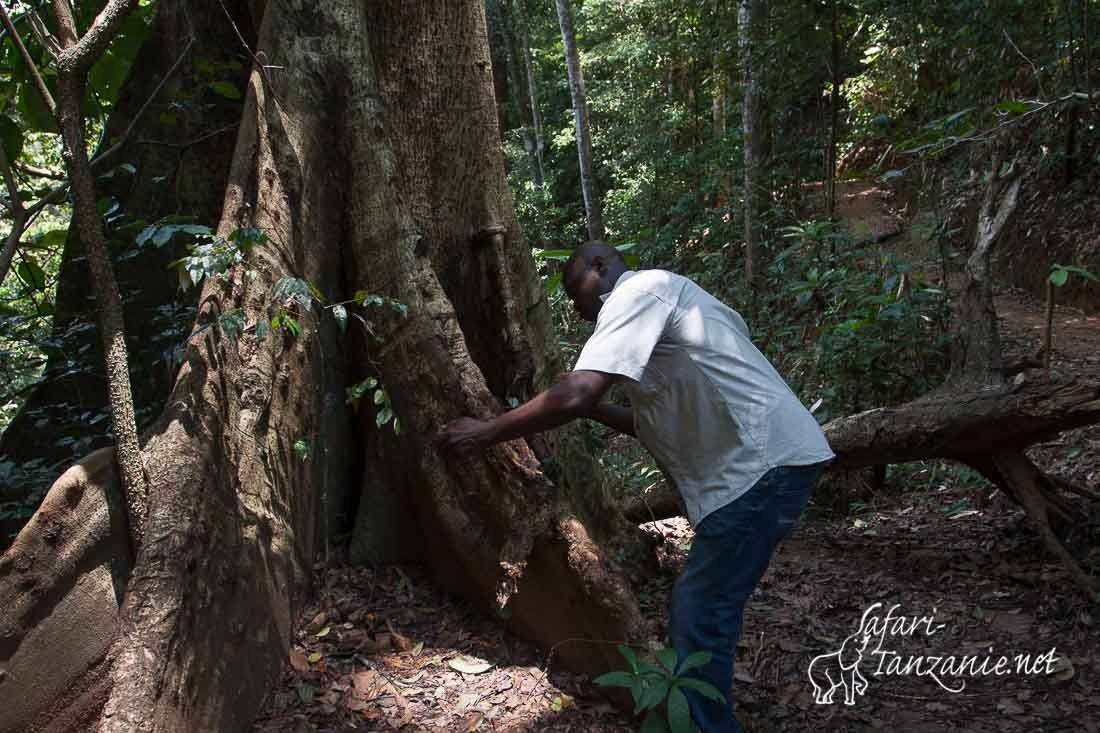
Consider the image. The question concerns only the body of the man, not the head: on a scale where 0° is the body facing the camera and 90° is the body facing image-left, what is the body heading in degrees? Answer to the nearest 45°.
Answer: approximately 90°

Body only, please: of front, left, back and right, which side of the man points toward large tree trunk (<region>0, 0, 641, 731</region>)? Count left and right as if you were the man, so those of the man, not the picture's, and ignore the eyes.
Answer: front

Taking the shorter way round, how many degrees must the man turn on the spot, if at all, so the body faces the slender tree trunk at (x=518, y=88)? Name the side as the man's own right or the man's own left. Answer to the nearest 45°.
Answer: approximately 90° to the man's own right

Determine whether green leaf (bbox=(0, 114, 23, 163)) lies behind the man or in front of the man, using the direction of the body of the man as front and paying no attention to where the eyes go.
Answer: in front

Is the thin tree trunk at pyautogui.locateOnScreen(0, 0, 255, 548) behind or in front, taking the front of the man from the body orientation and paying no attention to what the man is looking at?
in front

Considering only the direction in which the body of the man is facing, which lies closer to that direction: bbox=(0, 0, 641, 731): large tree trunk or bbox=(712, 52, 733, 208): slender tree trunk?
the large tree trunk

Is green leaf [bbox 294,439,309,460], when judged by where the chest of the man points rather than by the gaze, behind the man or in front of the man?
in front

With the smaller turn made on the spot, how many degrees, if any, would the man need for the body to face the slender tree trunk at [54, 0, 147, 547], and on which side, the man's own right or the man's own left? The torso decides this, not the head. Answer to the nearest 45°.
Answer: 0° — they already face it

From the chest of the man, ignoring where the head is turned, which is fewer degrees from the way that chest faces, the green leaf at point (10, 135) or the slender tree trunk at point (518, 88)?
the green leaf

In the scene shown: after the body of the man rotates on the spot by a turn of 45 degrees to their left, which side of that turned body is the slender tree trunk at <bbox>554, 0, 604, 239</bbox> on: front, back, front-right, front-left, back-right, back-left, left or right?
back-right
